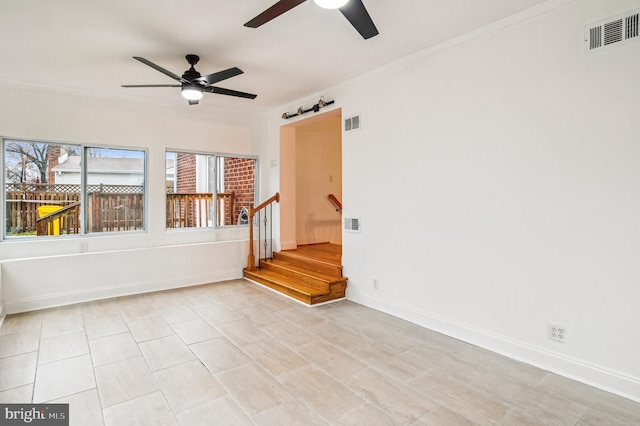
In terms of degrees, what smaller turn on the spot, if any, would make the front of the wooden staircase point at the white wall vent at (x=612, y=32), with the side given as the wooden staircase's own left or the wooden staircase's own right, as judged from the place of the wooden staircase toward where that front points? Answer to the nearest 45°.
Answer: approximately 90° to the wooden staircase's own left

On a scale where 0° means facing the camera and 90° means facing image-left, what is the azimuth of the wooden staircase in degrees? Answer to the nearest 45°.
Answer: approximately 45°

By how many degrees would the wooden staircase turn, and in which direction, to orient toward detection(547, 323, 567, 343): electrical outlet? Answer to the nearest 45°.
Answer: approximately 90° to its left

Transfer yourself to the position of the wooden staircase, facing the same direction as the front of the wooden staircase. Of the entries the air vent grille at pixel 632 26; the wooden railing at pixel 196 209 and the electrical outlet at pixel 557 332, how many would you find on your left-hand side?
2

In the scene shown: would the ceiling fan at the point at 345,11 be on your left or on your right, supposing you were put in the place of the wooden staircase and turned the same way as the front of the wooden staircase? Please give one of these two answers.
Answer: on your left

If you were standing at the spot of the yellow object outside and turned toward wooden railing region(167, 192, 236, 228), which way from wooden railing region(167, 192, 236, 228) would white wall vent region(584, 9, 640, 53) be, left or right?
right

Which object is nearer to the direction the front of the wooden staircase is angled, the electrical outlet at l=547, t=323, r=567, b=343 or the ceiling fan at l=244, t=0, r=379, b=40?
the ceiling fan

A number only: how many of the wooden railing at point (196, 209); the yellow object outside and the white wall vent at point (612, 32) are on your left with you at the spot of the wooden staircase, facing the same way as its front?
1

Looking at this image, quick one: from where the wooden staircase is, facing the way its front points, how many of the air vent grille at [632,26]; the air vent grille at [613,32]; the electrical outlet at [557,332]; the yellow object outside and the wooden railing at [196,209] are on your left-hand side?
3

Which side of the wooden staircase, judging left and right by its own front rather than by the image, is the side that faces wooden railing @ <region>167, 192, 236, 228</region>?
right

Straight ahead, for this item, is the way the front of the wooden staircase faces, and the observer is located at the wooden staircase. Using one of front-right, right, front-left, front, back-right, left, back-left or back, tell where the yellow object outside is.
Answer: front-right

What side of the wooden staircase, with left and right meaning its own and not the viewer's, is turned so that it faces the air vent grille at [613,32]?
left
